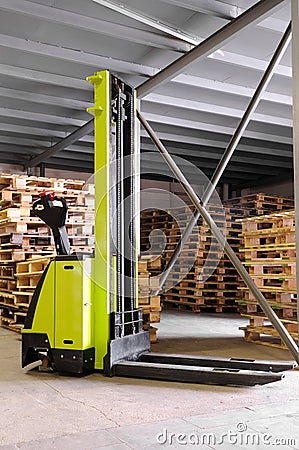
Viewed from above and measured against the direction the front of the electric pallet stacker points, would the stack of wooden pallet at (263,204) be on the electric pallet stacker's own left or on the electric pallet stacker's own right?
on the electric pallet stacker's own left

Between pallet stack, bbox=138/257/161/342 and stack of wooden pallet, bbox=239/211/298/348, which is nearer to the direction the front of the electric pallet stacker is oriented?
the stack of wooden pallet

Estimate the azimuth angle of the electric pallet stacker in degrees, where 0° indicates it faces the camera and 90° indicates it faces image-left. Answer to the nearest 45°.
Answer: approximately 270°

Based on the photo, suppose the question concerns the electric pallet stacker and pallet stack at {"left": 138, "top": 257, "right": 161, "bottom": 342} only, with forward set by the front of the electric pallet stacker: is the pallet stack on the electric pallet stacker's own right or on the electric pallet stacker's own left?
on the electric pallet stacker's own left
